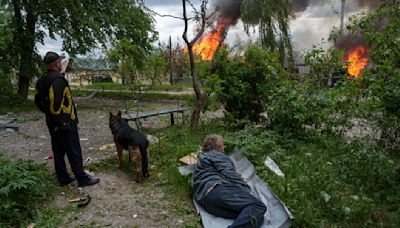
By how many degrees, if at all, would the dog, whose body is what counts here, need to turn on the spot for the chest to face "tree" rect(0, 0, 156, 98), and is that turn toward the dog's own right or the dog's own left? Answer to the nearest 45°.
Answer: approximately 45° to the dog's own right

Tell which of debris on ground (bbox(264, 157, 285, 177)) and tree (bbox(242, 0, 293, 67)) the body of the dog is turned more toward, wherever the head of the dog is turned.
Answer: the tree

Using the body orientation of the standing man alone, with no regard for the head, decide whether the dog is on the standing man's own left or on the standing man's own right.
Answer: on the standing man's own right

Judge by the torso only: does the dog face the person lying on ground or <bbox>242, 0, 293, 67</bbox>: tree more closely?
the tree

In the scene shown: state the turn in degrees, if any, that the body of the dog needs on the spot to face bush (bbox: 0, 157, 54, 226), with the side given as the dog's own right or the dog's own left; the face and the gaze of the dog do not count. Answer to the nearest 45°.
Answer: approximately 90° to the dog's own left

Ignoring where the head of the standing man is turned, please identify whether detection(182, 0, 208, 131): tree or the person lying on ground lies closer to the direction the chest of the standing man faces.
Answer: the tree

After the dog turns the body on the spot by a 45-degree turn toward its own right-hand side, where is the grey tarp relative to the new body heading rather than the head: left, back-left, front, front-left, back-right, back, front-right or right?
back-right

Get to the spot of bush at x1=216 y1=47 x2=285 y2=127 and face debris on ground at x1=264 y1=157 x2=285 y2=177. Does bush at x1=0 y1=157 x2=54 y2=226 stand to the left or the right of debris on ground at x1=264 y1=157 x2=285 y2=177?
right

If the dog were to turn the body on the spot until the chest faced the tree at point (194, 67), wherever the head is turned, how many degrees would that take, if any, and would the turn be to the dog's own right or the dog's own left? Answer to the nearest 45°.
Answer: approximately 90° to the dog's own right

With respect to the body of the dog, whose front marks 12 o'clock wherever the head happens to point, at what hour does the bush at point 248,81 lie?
The bush is roughly at 3 o'clock from the dog.

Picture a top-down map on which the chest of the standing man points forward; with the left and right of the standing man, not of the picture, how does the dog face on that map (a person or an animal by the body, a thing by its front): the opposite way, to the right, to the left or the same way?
to the left

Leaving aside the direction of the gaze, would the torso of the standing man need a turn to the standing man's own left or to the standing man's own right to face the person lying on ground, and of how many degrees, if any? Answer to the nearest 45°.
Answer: approximately 90° to the standing man's own right

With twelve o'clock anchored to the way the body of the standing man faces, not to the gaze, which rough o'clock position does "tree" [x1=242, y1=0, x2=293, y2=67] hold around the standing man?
The tree is roughly at 12 o'clock from the standing man.

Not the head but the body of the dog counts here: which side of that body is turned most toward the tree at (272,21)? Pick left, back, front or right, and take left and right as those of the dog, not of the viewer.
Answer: right

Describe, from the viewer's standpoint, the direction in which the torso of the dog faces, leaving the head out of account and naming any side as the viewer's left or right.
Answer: facing away from the viewer and to the left of the viewer

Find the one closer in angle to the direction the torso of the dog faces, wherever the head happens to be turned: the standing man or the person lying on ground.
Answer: the standing man

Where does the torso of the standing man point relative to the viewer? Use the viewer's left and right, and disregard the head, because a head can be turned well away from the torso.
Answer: facing away from the viewer and to the right of the viewer
